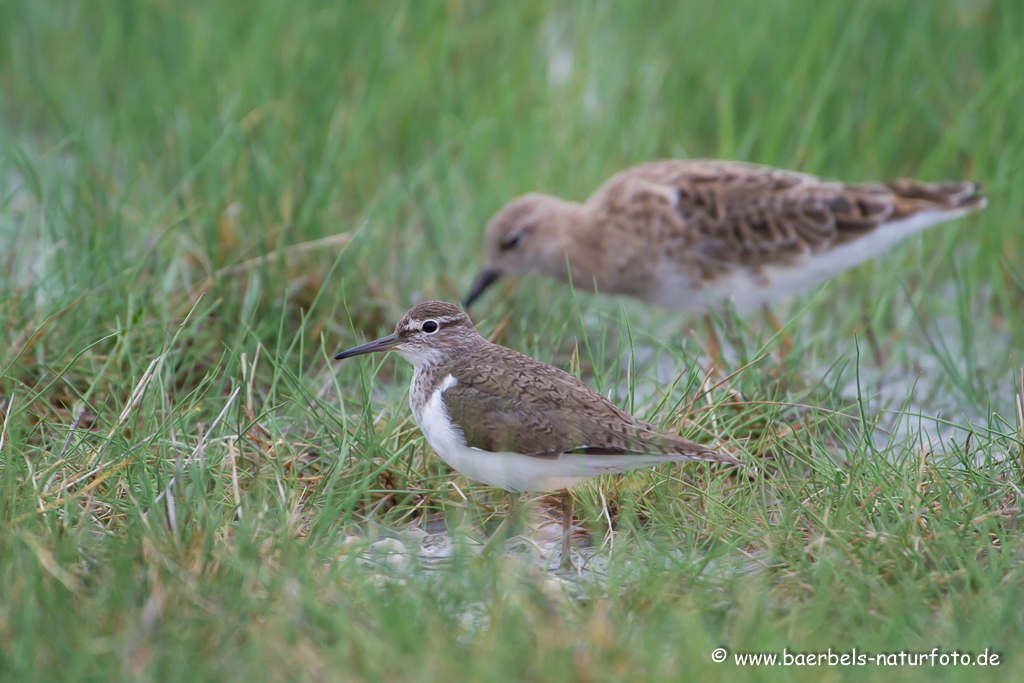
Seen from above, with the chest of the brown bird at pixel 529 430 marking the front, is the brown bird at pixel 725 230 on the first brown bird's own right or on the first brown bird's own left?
on the first brown bird's own right

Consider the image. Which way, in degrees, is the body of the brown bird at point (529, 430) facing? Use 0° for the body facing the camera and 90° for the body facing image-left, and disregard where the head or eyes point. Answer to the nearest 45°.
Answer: approximately 90°

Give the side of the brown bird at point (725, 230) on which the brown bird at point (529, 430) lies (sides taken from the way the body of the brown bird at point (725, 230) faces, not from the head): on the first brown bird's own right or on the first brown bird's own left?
on the first brown bird's own left

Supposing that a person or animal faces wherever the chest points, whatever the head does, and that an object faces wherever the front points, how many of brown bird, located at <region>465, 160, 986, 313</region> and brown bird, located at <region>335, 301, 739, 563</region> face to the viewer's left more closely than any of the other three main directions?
2

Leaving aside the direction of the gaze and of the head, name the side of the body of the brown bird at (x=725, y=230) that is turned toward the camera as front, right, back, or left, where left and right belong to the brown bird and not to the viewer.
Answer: left
